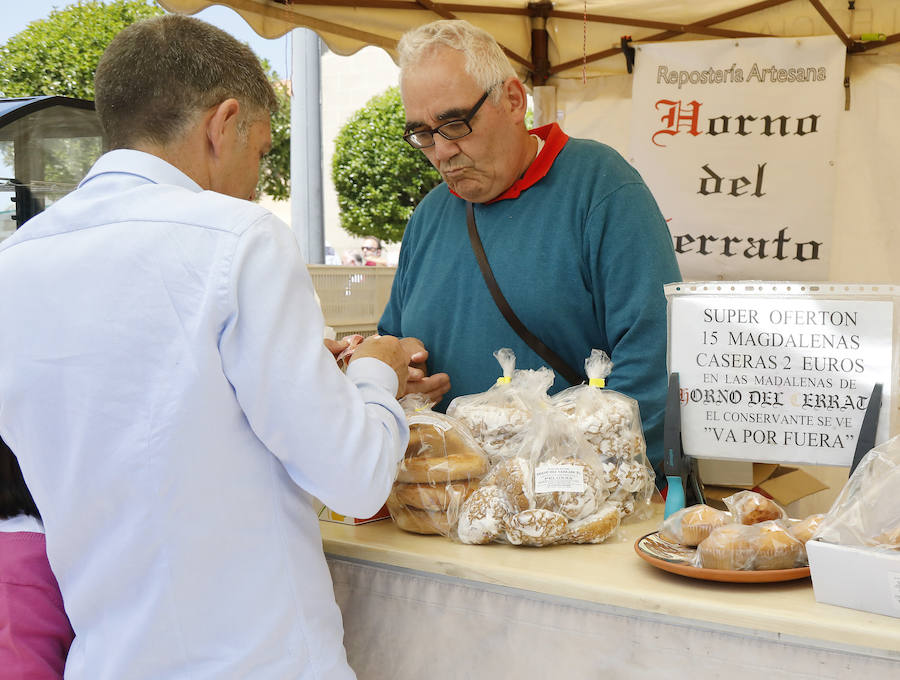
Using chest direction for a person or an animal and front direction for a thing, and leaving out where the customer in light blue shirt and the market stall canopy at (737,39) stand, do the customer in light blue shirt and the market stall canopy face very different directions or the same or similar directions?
very different directions

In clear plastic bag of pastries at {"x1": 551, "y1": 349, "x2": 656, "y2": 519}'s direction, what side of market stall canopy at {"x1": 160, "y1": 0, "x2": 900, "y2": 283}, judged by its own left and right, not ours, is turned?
front

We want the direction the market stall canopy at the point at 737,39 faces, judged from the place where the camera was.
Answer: facing the viewer

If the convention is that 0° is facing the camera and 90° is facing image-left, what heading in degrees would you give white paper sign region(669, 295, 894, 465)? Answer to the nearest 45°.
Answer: approximately 0°

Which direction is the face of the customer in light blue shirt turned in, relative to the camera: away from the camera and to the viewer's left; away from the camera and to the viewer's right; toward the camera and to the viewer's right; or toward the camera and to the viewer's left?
away from the camera and to the viewer's right

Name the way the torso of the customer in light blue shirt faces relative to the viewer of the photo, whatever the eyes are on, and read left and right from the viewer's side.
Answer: facing away from the viewer and to the right of the viewer

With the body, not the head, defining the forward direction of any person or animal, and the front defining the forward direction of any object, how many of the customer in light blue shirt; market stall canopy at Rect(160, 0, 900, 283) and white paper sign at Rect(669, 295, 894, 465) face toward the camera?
2

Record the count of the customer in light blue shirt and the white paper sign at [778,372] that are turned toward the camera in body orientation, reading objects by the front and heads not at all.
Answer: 1

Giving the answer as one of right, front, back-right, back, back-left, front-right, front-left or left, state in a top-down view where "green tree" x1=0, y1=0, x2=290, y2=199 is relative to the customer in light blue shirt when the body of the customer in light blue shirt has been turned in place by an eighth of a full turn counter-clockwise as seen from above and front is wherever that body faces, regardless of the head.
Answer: front

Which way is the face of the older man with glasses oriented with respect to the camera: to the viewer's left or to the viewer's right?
to the viewer's left
